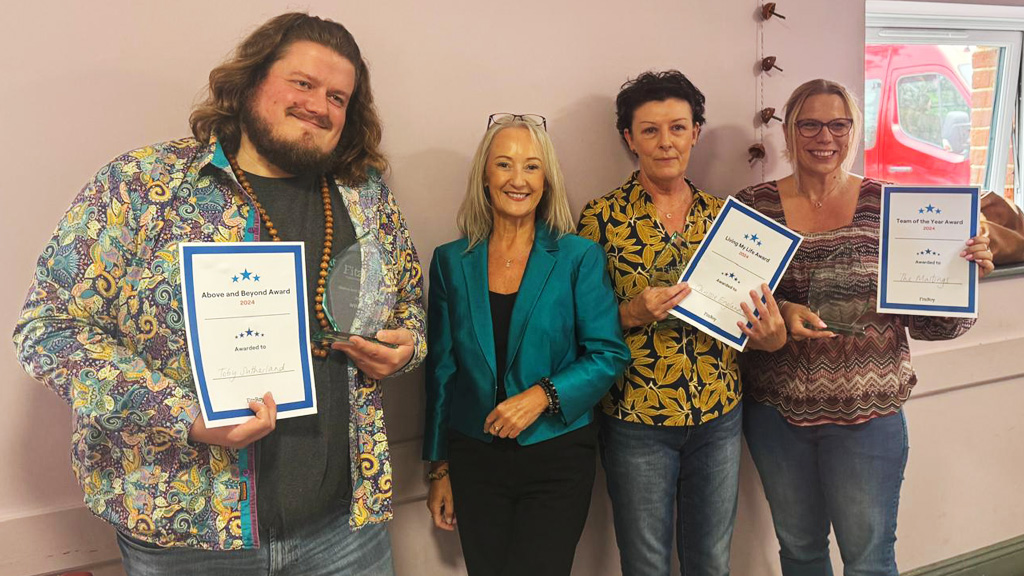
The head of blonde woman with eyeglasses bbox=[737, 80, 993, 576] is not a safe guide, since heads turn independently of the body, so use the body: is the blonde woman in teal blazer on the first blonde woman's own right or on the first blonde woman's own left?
on the first blonde woman's own right

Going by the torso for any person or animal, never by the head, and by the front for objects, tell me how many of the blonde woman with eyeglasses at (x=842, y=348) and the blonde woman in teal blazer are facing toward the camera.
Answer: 2

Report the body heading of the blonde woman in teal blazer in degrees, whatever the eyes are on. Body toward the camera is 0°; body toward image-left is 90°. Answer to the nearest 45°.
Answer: approximately 0°

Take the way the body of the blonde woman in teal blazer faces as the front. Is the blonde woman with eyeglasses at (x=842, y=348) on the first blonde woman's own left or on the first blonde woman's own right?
on the first blonde woman's own left
